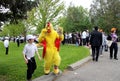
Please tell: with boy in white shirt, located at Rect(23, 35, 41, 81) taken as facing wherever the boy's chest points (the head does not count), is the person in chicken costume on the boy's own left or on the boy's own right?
on the boy's own left

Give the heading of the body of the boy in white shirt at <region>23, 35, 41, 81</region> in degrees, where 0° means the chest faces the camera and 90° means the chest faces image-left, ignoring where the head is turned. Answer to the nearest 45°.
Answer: approximately 315°

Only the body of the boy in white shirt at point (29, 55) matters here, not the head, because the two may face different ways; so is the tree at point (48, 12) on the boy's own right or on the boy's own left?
on the boy's own left

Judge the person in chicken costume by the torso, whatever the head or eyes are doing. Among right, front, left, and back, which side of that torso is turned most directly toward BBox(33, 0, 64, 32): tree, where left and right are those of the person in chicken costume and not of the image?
back

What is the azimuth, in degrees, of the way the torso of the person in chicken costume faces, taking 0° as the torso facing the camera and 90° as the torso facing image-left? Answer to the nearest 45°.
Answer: approximately 0°
